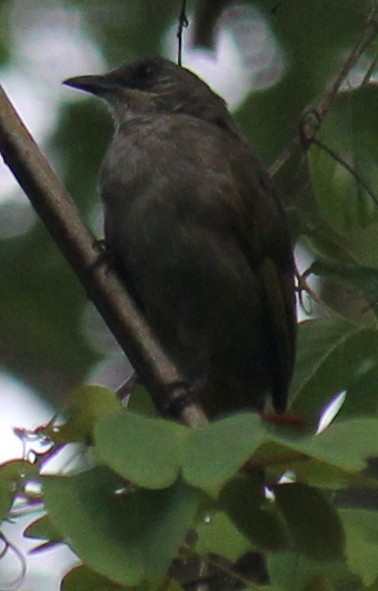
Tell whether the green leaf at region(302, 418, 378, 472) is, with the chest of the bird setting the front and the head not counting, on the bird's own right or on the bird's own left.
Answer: on the bird's own left

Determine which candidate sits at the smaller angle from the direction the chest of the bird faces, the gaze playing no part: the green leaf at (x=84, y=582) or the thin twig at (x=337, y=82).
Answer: the green leaf

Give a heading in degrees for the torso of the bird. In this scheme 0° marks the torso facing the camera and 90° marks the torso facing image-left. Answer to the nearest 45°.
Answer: approximately 45°
